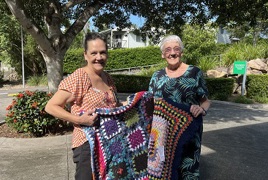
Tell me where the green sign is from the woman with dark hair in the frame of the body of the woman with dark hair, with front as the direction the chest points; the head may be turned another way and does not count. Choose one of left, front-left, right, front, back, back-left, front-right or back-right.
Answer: left

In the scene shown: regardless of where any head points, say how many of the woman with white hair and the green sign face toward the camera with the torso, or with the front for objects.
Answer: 2

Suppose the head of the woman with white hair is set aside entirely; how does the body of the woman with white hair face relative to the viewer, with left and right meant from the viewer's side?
facing the viewer

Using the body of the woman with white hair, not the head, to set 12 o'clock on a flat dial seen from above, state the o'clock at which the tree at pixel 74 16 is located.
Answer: The tree is roughly at 5 o'clock from the woman with white hair.

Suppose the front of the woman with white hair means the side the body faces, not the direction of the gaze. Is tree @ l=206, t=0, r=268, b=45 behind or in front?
behind

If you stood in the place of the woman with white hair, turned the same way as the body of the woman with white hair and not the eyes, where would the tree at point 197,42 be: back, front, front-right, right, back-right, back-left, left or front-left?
back

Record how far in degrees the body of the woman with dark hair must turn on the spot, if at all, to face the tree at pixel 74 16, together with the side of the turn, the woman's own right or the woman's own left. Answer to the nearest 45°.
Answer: approximately 135° to the woman's own left

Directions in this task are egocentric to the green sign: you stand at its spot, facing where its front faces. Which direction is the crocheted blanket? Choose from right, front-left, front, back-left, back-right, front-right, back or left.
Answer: front

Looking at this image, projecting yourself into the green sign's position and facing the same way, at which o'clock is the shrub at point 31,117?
The shrub is roughly at 1 o'clock from the green sign.

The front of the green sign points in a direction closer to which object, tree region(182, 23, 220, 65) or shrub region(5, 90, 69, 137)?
the shrub

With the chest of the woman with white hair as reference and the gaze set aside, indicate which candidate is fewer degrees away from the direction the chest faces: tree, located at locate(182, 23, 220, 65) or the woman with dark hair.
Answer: the woman with dark hair
